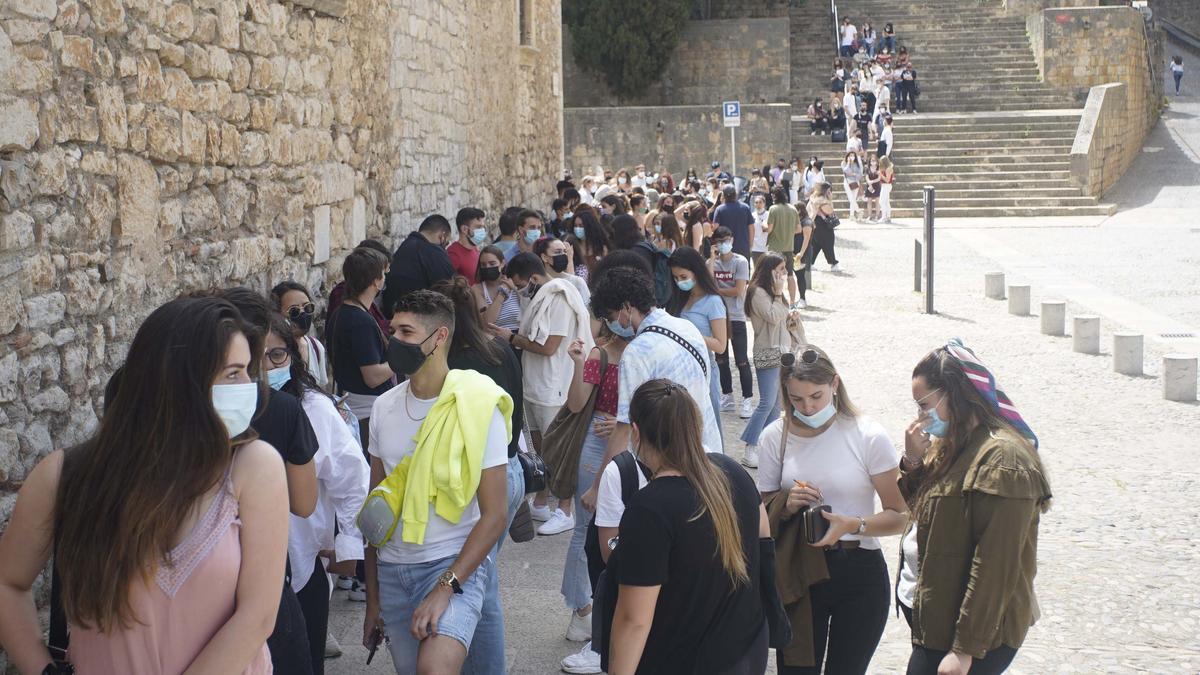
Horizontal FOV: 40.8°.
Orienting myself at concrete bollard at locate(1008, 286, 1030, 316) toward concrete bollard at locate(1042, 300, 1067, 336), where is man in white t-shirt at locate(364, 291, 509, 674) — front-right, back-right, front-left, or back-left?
front-right

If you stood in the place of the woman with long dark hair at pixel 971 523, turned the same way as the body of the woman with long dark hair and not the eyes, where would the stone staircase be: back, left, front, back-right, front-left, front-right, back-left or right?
right

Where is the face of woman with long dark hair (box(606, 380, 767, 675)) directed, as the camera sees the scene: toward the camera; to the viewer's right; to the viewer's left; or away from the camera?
away from the camera

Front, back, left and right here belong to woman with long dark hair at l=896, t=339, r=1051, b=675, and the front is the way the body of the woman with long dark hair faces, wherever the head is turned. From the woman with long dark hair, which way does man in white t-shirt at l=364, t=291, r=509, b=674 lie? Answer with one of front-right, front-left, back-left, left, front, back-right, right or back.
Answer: front

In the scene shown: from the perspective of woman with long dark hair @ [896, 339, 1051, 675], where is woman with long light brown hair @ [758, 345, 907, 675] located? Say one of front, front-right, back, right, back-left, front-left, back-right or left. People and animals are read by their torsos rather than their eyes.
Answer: front-right

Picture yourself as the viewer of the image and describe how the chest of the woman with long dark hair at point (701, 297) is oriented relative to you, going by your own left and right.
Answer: facing the viewer and to the left of the viewer

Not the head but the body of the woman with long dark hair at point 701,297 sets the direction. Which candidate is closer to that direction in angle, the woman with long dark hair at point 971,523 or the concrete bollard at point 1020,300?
the woman with long dark hair

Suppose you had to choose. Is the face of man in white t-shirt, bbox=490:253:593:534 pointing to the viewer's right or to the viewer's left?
to the viewer's left

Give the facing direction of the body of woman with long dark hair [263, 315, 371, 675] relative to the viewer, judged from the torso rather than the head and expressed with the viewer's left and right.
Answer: facing to the left of the viewer

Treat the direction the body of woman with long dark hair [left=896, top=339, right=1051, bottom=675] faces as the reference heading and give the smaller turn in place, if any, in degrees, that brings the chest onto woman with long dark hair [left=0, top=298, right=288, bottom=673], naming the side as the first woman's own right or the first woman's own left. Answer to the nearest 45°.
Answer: approximately 45° to the first woman's own left

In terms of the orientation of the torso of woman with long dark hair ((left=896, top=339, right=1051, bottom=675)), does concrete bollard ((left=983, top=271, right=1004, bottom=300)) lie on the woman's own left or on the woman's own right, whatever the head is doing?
on the woman's own right

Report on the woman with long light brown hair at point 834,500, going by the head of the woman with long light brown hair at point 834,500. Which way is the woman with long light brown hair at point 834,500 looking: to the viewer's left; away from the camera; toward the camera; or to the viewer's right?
toward the camera

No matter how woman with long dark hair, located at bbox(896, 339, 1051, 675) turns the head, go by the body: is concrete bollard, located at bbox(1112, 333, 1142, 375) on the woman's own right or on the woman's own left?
on the woman's own right

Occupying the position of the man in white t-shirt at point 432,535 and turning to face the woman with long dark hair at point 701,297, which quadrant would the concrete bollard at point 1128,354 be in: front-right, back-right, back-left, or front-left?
front-right
